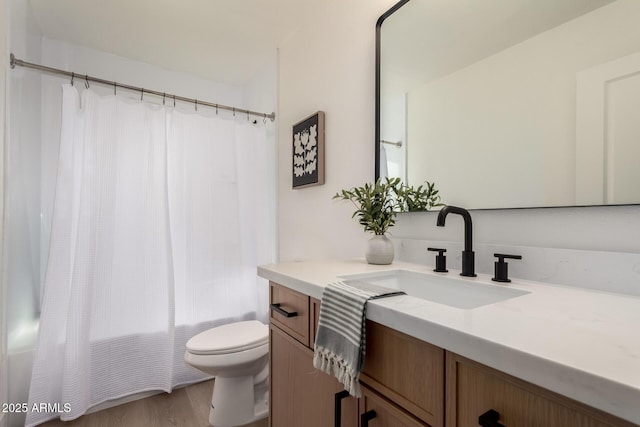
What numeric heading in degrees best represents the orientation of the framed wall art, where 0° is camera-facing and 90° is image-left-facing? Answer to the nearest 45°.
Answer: approximately 45°

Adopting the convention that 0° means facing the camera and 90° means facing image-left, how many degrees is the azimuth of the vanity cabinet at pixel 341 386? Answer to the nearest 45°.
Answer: approximately 45°

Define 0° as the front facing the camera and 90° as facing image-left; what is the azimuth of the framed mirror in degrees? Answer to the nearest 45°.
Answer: approximately 45°

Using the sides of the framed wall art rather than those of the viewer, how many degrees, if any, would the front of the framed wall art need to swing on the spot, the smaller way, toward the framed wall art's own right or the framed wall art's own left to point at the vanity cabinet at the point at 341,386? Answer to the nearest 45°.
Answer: approximately 45° to the framed wall art's own left
